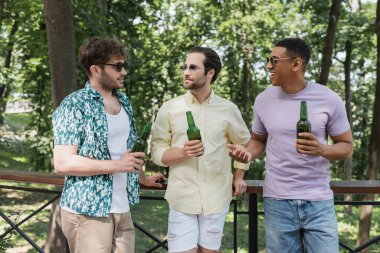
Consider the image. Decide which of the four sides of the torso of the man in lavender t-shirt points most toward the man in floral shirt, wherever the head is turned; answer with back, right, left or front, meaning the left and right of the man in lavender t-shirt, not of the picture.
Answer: right

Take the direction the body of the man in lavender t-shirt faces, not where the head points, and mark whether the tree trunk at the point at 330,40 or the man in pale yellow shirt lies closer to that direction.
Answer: the man in pale yellow shirt

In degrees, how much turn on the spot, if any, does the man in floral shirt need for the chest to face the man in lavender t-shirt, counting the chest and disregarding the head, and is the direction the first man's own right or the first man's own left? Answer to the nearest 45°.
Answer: approximately 45° to the first man's own left

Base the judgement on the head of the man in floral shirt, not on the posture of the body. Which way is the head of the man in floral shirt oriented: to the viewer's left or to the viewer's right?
to the viewer's right

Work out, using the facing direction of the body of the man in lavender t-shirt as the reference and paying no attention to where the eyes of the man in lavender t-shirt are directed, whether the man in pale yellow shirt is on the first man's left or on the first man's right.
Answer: on the first man's right

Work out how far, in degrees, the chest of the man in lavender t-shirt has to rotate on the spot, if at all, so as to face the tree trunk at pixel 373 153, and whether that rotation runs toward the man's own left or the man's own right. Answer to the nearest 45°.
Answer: approximately 180°

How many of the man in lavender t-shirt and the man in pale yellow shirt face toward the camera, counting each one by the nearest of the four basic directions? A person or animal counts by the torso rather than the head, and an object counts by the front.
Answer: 2

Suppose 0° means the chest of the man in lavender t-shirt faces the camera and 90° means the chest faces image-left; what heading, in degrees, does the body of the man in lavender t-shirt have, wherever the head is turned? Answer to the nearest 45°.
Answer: approximately 0°

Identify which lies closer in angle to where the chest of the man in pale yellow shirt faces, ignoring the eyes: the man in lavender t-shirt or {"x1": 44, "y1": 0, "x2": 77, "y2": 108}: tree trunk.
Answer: the man in lavender t-shirt

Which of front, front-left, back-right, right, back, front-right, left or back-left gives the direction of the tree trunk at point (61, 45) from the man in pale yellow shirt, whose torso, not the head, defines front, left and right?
back-right

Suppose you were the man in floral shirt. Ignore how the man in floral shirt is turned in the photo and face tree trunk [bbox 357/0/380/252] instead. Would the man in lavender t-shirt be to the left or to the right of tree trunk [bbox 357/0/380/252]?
right

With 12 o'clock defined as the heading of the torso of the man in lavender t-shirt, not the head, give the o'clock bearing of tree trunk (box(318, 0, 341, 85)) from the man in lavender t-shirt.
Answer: The tree trunk is roughly at 6 o'clock from the man in lavender t-shirt.

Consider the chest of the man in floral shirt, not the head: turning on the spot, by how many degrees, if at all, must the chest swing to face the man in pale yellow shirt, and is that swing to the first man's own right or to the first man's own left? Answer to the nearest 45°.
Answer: approximately 45° to the first man's own left

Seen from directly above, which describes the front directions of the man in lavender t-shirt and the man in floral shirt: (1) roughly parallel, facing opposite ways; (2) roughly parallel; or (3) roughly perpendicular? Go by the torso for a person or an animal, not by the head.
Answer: roughly perpendicular

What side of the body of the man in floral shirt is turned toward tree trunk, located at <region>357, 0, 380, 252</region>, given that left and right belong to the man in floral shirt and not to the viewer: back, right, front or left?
left
